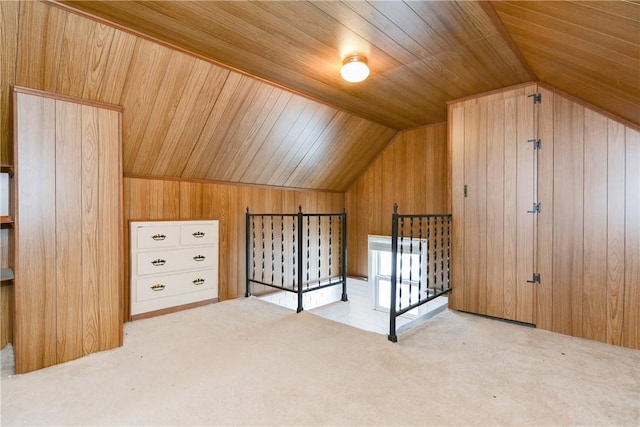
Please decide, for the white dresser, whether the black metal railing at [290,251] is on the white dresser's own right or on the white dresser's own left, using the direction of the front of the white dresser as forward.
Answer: on the white dresser's own left

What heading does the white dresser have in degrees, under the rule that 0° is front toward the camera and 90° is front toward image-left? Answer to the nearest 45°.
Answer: approximately 315°

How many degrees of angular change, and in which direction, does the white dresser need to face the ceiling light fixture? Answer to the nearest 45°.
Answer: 0° — it already faces it

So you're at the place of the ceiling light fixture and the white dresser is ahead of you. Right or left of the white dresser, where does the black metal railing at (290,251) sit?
right

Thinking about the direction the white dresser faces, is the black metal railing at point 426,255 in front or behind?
in front

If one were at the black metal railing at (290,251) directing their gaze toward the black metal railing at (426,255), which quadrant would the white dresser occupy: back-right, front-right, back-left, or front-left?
back-right

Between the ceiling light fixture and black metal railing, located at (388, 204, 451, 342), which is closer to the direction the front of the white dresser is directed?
the ceiling light fixture
